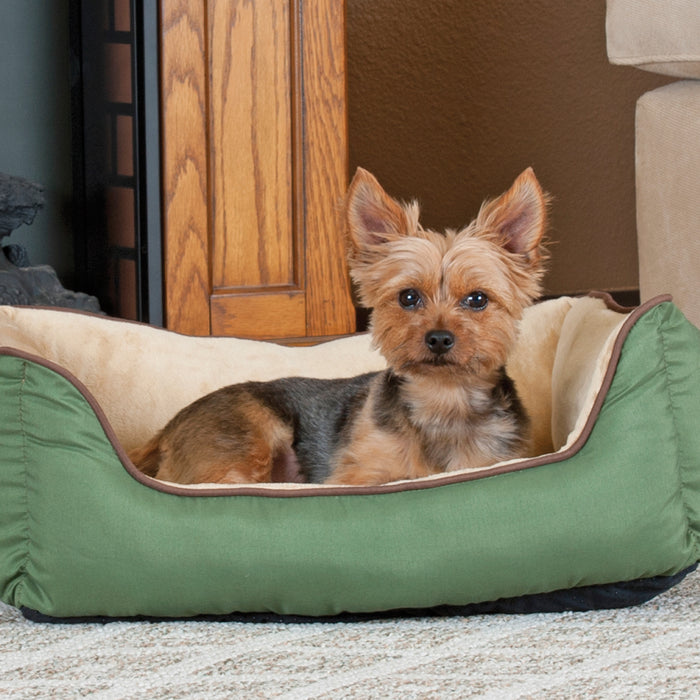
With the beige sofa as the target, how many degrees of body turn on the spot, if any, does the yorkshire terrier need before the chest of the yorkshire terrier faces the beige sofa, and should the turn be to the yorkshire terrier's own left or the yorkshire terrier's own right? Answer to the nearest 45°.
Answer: approximately 90° to the yorkshire terrier's own left

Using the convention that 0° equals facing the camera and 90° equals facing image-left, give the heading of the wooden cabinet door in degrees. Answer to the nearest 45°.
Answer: approximately 0°

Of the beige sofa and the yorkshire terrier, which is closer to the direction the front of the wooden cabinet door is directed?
the yorkshire terrier

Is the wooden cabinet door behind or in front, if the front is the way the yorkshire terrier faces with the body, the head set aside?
behind

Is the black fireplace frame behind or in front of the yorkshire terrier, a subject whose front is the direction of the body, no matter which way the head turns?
behind

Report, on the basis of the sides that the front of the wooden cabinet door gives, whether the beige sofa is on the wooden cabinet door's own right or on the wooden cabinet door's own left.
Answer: on the wooden cabinet door's own left

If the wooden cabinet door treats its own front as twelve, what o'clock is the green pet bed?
The green pet bed is roughly at 12 o'clock from the wooden cabinet door.
